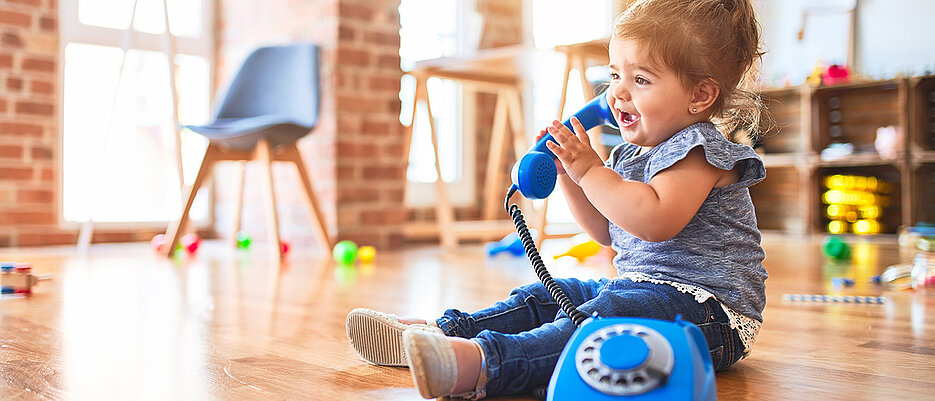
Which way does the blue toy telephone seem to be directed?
toward the camera

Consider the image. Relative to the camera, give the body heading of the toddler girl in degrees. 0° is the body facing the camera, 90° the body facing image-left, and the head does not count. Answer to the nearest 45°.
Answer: approximately 90°

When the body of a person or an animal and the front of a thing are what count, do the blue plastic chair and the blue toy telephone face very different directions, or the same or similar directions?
same or similar directions

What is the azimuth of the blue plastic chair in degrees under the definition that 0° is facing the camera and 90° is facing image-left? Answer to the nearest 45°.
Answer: approximately 45°

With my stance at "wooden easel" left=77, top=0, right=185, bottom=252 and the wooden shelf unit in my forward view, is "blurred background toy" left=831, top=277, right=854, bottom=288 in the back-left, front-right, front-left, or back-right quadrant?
front-right
